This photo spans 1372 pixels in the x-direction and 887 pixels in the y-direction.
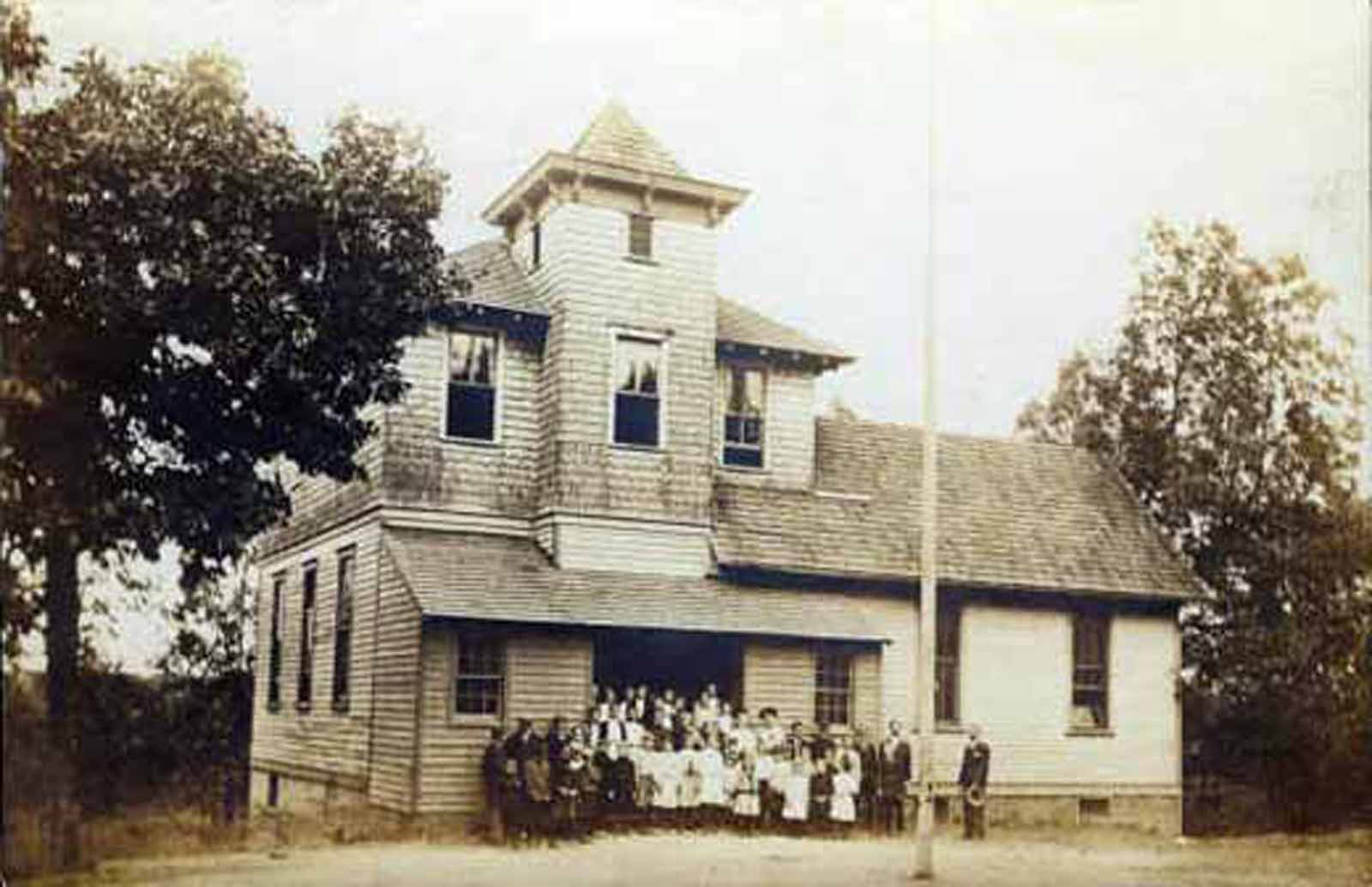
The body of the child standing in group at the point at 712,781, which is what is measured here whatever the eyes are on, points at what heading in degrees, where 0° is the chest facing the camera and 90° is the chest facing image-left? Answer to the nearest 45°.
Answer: approximately 0°

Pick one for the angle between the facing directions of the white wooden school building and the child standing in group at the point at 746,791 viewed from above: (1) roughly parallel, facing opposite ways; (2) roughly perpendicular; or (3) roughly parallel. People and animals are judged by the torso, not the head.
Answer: roughly parallel

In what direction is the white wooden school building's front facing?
toward the camera

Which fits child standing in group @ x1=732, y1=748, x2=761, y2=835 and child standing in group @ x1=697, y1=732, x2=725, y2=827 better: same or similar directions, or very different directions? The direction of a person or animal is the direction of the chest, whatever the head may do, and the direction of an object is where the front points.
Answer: same or similar directions

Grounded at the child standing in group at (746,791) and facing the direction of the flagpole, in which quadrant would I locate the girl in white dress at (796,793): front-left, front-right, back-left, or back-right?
front-left

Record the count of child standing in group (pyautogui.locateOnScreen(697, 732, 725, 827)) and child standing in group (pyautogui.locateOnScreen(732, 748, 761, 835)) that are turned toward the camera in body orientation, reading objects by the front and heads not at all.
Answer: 2

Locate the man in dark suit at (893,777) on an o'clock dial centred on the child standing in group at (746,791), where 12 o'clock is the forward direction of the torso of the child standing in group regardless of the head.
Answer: The man in dark suit is roughly at 9 o'clock from the child standing in group.

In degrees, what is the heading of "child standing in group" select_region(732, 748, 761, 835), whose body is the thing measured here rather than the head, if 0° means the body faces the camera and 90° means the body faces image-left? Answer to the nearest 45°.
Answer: approximately 0°
